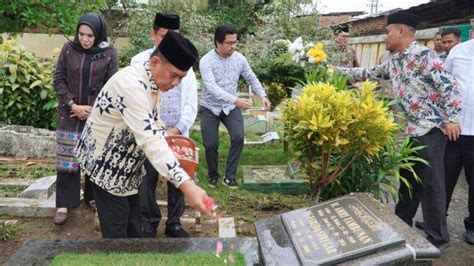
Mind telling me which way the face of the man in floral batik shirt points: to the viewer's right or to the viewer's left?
to the viewer's left

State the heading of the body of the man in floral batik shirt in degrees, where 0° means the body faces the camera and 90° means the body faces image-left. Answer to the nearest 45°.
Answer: approximately 90°

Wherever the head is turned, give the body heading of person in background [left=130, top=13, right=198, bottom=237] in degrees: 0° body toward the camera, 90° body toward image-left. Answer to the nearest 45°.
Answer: approximately 0°
